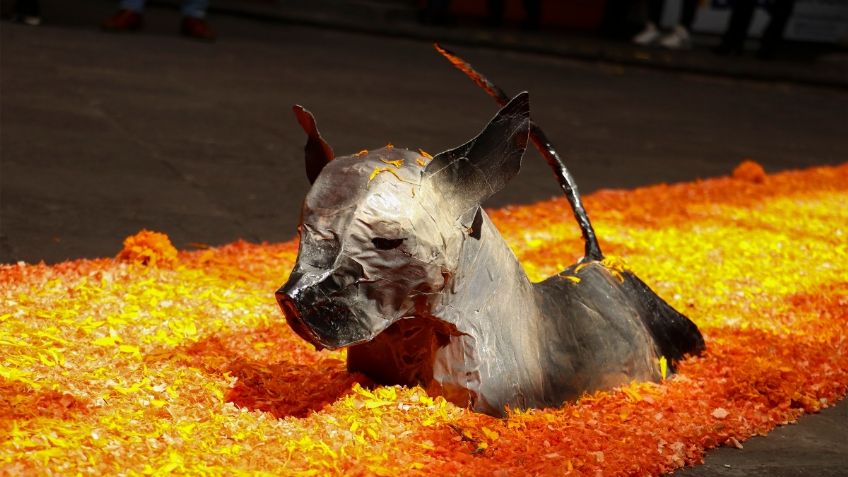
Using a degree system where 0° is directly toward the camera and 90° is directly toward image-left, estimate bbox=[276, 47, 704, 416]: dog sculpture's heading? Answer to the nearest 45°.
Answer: approximately 45°
